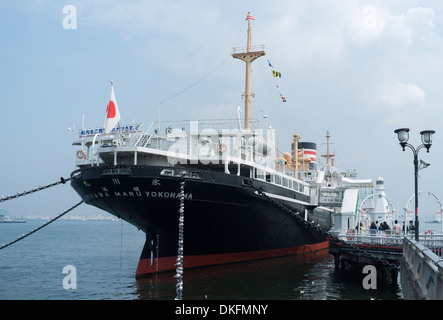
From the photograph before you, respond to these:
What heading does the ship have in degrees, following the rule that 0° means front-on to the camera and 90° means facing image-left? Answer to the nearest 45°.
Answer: approximately 225°

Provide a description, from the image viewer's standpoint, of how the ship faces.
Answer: facing away from the viewer and to the right of the viewer
